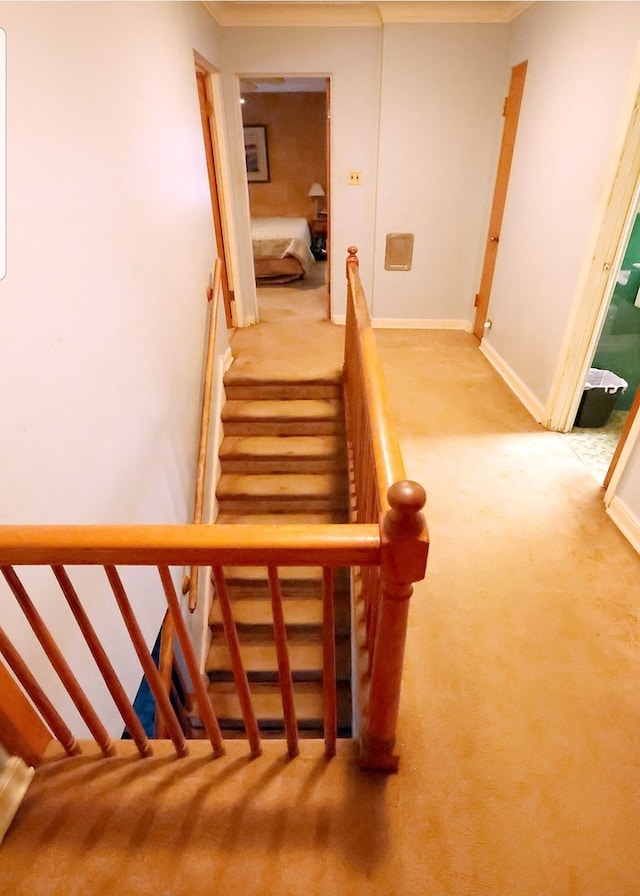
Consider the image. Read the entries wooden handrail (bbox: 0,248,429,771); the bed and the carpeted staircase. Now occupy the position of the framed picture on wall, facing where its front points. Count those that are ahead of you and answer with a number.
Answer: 3

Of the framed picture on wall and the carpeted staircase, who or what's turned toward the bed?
the framed picture on wall

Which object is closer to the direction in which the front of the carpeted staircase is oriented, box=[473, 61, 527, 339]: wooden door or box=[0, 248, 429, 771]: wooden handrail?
the wooden handrail

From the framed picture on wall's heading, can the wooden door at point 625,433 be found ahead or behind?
ahead

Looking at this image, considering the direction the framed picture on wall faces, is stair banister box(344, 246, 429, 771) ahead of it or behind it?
ahead

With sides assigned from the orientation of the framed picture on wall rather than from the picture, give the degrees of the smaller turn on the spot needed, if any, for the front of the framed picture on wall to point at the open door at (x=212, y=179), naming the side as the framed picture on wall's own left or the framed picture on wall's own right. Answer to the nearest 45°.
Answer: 0° — it already faces it

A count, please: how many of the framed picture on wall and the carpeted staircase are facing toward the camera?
2

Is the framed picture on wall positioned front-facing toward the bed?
yes

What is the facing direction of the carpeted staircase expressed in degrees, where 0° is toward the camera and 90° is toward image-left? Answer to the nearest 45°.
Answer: approximately 0°

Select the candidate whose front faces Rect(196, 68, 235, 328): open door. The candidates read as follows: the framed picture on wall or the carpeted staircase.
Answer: the framed picture on wall

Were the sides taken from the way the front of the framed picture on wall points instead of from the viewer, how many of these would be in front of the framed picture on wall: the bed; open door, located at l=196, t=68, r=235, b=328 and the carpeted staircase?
3

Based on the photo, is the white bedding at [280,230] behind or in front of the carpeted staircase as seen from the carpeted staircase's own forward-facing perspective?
behind
